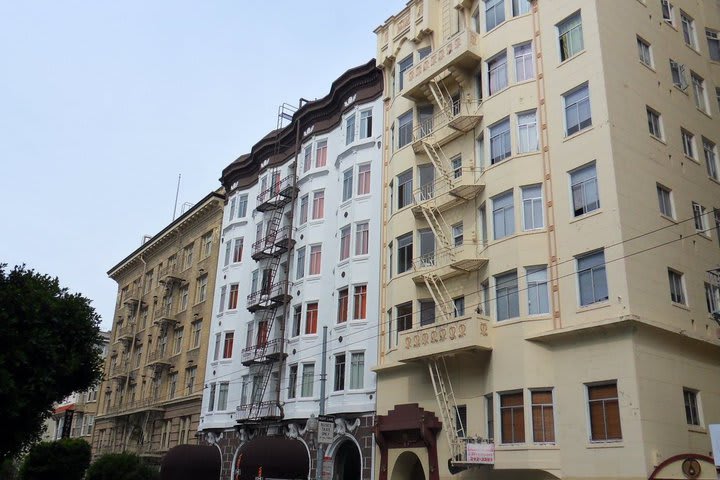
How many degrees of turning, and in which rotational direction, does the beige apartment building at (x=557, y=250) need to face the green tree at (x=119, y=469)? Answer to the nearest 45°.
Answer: approximately 90° to its right

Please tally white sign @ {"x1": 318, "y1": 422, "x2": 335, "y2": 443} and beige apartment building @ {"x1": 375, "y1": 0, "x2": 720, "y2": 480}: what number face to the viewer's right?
0

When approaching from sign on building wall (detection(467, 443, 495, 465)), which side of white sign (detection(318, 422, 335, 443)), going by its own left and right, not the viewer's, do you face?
left

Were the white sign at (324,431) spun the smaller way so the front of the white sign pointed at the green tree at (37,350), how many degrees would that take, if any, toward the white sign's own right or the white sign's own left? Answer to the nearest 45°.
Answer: approximately 90° to the white sign's own right

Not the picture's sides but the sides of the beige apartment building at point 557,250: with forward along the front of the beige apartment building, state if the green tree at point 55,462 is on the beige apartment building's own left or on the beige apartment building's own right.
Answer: on the beige apartment building's own right

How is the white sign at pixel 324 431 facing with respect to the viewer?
toward the camera

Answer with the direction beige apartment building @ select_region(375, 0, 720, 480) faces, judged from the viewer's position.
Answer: facing the viewer and to the left of the viewer

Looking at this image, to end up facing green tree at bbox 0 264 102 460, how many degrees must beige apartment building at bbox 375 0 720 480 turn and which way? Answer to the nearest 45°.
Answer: approximately 45° to its right
